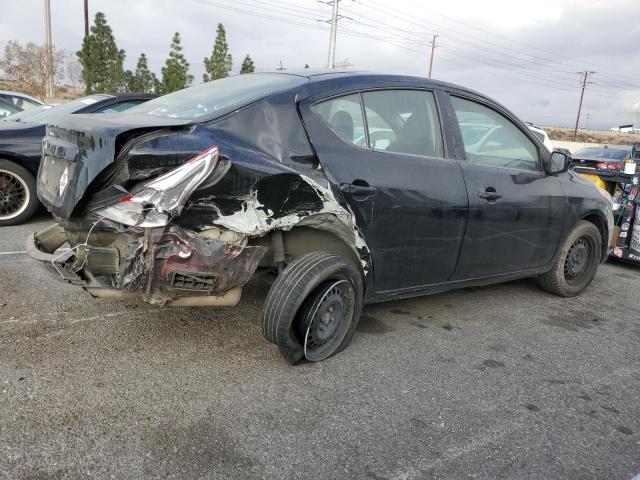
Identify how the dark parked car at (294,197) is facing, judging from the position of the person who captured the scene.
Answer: facing away from the viewer and to the right of the viewer

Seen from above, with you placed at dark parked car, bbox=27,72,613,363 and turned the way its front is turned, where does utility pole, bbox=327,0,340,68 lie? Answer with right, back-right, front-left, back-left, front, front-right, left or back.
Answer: front-left

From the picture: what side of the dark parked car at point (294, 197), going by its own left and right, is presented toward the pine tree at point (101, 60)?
left

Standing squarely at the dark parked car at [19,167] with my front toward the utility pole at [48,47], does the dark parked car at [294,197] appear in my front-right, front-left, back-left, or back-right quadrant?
back-right

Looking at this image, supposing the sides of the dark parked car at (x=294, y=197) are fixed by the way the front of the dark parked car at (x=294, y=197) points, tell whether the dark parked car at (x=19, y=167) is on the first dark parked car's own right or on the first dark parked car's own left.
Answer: on the first dark parked car's own left

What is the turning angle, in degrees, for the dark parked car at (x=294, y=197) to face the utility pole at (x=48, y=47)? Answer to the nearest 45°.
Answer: approximately 90° to its left

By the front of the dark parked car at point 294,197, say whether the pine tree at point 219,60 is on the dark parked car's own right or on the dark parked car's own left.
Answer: on the dark parked car's own left

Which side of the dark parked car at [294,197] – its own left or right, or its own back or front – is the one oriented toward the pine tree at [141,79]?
left
